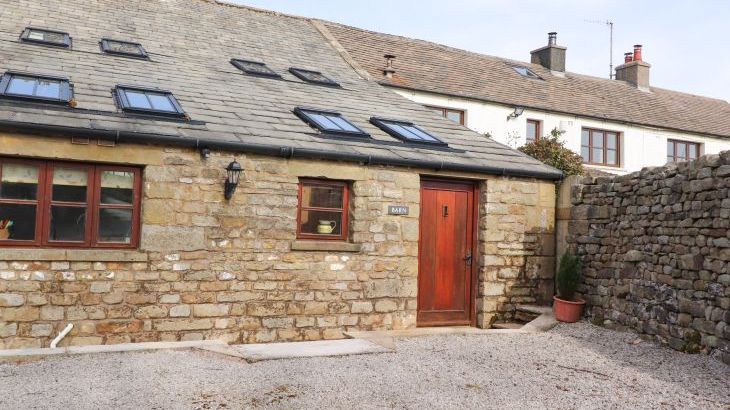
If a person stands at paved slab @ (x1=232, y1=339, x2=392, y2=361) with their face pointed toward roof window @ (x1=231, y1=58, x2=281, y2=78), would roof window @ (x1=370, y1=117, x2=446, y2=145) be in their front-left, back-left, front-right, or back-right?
front-right

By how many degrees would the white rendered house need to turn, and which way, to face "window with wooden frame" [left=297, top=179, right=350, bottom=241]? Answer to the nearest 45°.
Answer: approximately 45° to its right

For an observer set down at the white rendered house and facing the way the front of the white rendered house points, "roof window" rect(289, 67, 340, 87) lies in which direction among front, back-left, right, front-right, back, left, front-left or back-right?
right

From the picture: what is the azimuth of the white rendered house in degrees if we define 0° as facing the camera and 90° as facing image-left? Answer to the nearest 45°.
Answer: approximately 315°

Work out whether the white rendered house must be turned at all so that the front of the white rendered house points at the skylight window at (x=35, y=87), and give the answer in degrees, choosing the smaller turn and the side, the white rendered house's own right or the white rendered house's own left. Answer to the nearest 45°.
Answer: approximately 90° to the white rendered house's own right

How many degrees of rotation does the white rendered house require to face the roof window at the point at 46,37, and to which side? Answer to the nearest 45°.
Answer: approximately 90° to its right

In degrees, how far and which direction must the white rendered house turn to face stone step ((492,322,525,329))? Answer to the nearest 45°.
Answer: approximately 45° to its right

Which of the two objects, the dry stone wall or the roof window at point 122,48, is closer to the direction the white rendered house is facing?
the dry stone wall

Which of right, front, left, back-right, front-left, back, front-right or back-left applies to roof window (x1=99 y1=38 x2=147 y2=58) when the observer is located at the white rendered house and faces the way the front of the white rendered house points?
right

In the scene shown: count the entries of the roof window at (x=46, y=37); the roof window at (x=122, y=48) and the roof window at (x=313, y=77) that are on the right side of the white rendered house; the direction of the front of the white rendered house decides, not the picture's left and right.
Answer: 3

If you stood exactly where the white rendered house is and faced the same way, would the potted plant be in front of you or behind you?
in front

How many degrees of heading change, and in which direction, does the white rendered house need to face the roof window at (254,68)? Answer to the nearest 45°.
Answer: approximately 90° to its right

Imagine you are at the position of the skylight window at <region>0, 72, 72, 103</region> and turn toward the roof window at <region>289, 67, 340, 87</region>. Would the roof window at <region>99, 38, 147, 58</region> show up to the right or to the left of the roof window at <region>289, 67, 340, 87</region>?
left
